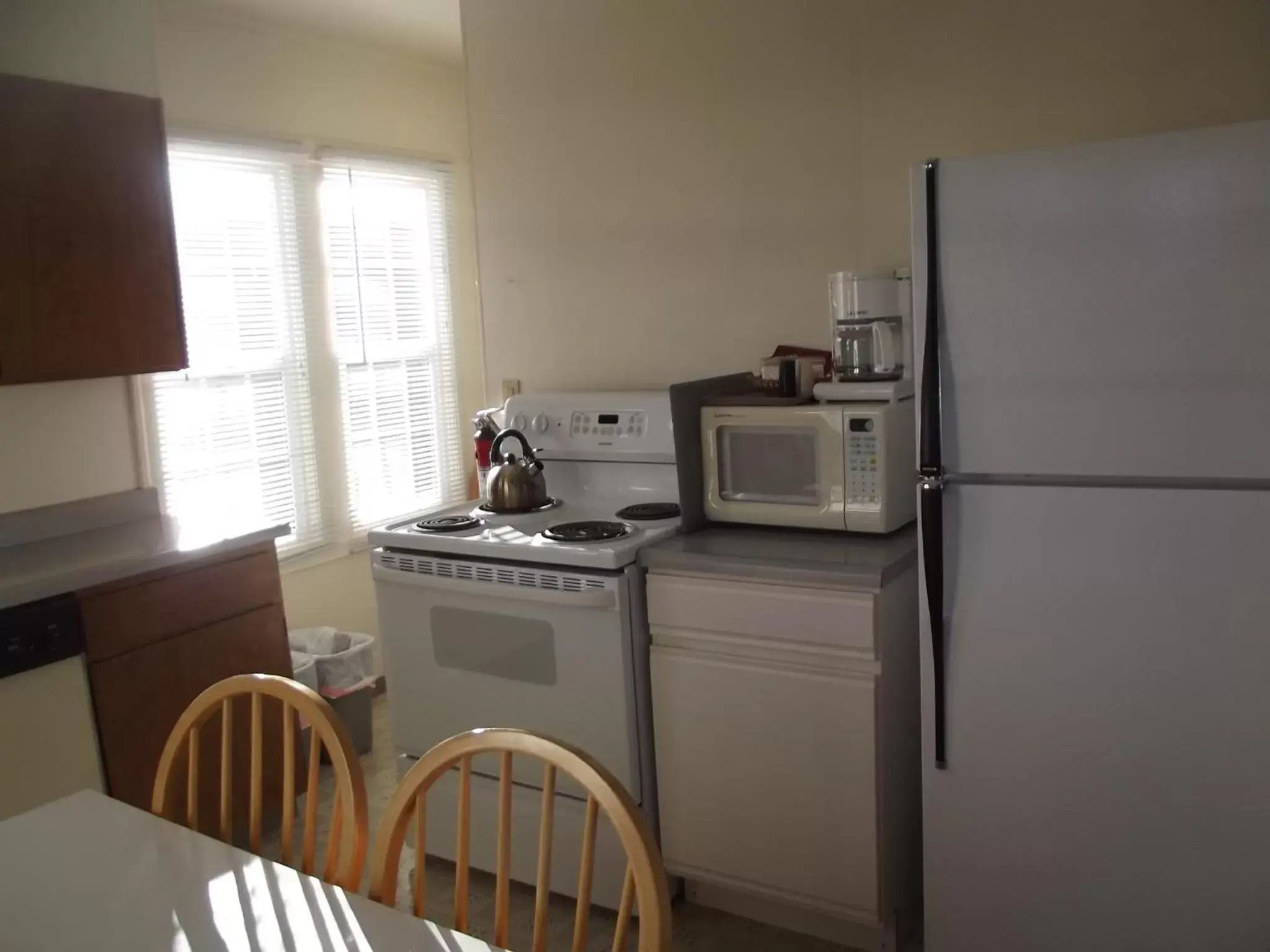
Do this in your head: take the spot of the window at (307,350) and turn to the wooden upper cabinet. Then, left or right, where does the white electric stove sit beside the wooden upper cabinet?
left

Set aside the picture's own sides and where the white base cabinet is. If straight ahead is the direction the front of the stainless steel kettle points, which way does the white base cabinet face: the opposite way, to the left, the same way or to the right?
to the right

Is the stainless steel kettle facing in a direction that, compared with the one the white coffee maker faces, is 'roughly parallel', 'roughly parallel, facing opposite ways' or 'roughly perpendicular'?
roughly perpendicular

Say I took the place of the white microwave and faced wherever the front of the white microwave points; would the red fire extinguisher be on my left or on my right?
on my right

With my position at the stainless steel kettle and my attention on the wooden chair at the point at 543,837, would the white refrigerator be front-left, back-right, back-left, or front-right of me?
front-left

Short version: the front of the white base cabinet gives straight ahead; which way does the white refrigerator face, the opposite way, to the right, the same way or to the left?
the same way

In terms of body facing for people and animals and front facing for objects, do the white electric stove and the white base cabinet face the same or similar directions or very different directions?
same or similar directions

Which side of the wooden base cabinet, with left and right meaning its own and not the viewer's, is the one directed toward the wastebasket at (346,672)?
left

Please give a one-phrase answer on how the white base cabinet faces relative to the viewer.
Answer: facing the viewer and to the left of the viewer

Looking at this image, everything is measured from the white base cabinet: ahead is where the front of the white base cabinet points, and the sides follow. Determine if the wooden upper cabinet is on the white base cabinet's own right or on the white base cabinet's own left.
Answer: on the white base cabinet's own right

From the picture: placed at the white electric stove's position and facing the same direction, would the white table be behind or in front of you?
in front

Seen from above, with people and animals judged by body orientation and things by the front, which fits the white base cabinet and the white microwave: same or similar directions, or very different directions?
same or similar directions

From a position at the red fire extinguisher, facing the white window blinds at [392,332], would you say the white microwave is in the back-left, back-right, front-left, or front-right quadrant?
back-right

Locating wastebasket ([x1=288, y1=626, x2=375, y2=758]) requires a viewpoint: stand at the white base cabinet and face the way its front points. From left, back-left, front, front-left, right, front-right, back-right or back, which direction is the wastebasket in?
right

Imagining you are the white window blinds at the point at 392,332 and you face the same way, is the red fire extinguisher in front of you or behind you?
in front

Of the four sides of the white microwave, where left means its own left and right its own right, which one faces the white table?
front

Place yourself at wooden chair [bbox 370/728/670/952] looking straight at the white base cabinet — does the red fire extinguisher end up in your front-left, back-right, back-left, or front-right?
front-left
